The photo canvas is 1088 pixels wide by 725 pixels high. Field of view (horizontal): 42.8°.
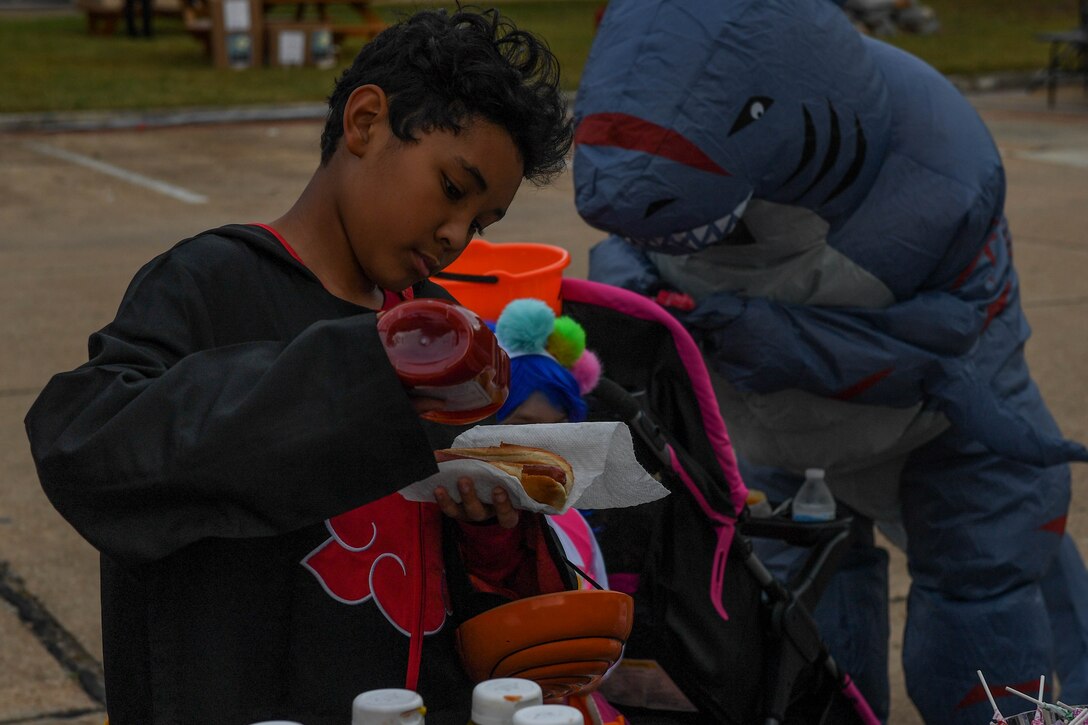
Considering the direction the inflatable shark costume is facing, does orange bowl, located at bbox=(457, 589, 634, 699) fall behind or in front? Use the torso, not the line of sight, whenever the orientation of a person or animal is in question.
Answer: in front

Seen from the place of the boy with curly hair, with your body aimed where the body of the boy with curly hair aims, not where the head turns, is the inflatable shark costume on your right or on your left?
on your left

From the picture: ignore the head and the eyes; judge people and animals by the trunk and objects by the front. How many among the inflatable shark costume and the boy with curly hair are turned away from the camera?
0

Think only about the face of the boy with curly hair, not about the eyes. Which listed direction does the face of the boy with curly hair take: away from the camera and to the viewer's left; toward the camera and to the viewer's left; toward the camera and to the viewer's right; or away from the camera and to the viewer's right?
toward the camera and to the viewer's right

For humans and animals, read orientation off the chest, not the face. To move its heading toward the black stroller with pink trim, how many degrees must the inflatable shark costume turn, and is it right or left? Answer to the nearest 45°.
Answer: approximately 45° to its left

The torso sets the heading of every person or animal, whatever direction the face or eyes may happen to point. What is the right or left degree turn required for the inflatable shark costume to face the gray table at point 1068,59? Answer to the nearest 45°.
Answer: approximately 135° to its right

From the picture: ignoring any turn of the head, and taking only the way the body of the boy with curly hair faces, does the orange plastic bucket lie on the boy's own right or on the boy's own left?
on the boy's own left

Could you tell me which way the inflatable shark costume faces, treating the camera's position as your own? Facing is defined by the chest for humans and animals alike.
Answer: facing the viewer and to the left of the viewer

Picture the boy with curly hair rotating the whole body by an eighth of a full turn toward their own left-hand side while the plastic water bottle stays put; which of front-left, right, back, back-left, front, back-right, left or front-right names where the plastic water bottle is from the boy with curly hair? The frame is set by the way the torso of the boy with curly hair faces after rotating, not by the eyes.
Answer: front-left
